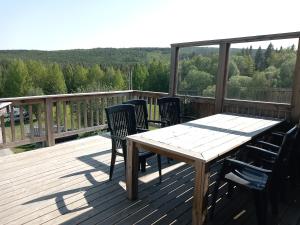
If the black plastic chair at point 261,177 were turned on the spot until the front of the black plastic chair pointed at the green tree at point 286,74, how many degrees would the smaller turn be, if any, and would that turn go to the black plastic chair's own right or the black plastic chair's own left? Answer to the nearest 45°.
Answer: approximately 90° to the black plastic chair's own right

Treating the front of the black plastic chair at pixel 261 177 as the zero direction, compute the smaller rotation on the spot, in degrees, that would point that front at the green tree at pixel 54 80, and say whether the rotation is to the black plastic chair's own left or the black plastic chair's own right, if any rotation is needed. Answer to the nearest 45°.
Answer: approximately 45° to the black plastic chair's own right

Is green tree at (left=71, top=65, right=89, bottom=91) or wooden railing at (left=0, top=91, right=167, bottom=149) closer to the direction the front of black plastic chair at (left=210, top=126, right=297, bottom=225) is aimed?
the wooden railing

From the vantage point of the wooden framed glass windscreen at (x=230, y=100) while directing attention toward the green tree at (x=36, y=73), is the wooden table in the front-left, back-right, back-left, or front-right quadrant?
back-left

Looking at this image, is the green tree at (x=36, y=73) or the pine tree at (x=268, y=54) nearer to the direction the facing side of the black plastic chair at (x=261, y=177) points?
the green tree

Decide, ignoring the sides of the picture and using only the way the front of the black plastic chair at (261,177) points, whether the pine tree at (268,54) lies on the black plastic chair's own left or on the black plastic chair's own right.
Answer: on the black plastic chair's own right

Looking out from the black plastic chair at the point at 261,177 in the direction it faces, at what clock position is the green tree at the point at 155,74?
The green tree is roughly at 2 o'clock from the black plastic chair.

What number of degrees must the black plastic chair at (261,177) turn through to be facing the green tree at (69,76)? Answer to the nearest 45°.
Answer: approximately 45° to its right

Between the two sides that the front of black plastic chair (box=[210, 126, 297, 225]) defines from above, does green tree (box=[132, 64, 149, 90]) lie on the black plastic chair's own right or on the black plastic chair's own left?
on the black plastic chair's own right

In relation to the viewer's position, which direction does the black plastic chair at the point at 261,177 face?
facing to the left of the viewer

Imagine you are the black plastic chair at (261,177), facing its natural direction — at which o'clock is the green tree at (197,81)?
The green tree is roughly at 2 o'clock from the black plastic chair.
